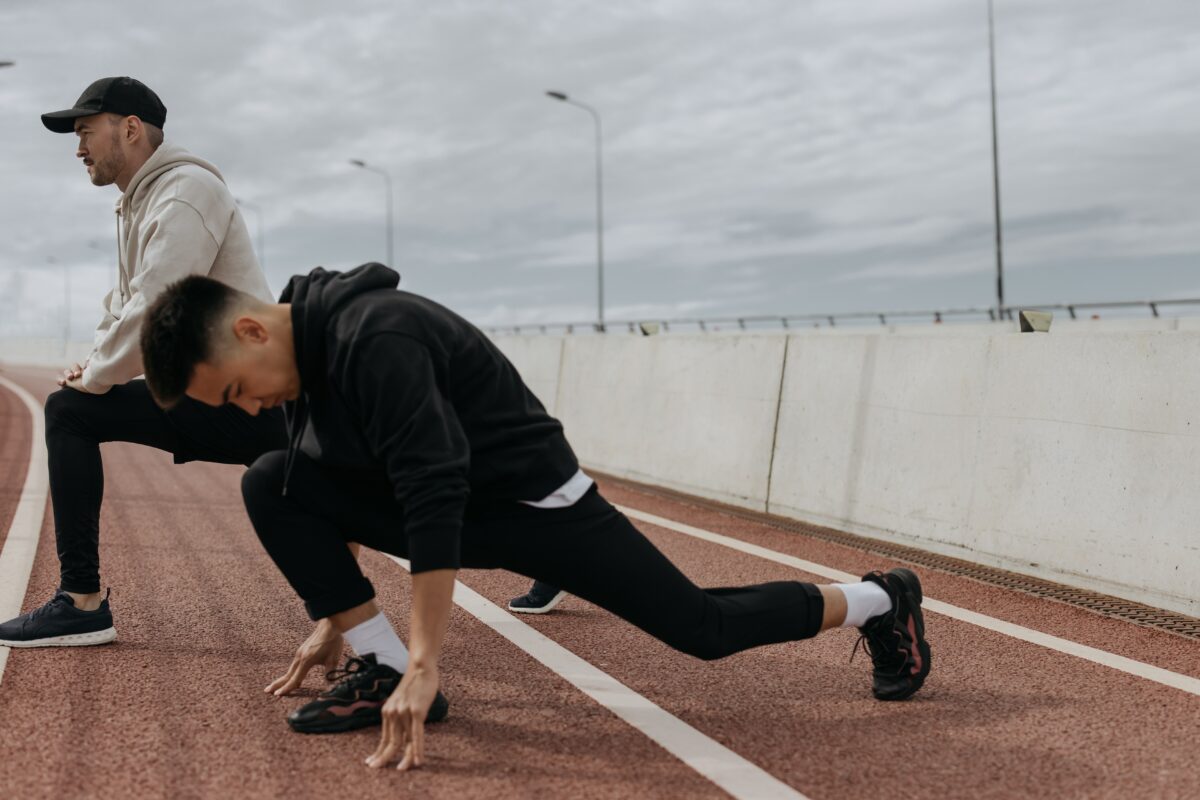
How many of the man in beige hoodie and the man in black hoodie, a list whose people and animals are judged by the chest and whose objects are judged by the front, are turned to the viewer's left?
2

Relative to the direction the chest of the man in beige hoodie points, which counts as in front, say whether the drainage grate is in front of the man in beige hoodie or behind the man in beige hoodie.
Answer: behind

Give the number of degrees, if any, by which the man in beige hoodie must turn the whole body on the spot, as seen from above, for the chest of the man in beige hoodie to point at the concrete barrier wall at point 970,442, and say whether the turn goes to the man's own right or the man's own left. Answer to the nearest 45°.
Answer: approximately 180°

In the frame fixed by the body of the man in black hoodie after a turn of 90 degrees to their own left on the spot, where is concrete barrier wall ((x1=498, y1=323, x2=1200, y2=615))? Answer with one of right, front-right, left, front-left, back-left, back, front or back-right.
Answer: back-left

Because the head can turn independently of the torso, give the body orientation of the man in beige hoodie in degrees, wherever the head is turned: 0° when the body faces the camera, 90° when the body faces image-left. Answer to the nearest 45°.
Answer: approximately 90°

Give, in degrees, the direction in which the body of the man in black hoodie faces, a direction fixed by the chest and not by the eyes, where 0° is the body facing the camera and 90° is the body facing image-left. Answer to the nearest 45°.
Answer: approximately 90°

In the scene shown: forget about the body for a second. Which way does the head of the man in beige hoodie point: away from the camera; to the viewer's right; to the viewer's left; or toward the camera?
to the viewer's left

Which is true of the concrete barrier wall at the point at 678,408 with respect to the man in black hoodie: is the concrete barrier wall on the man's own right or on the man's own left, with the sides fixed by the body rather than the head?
on the man's own right

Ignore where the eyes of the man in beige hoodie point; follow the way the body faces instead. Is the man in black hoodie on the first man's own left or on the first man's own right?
on the first man's own left
